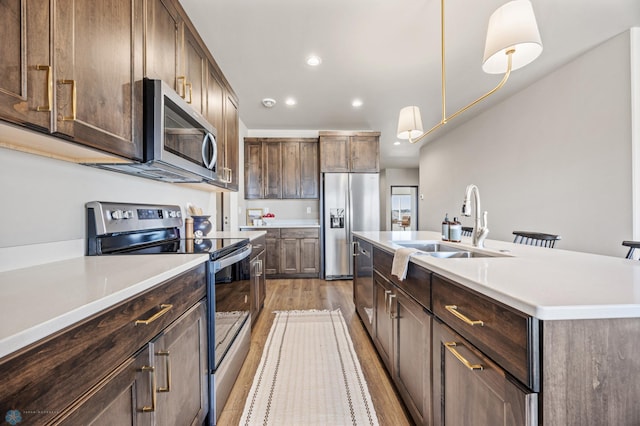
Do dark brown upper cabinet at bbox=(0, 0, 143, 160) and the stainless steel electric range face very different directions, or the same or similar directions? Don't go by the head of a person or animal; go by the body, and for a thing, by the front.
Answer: same or similar directions

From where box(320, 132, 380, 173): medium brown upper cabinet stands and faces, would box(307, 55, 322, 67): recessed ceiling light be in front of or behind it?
in front

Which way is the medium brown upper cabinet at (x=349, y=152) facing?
toward the camera

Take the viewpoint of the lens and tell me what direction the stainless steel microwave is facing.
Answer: facing the viewer and to the right of the viewer

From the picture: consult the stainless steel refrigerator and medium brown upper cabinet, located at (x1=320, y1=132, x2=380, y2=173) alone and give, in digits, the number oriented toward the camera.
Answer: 2

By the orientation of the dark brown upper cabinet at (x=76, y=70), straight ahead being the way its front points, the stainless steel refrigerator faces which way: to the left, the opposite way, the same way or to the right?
to the right

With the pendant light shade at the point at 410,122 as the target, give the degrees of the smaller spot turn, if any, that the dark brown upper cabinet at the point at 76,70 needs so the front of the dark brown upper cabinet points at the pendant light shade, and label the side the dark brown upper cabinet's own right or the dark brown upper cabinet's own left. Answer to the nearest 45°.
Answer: approximately 45° to the dark brown upper cabinet's own left

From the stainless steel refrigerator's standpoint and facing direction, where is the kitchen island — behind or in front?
in front

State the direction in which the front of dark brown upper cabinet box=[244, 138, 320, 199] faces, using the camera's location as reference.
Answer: facing the viewer

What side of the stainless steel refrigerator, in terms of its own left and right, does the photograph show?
front

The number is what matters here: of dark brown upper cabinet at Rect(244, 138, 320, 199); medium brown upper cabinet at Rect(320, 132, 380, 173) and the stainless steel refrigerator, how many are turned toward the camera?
3

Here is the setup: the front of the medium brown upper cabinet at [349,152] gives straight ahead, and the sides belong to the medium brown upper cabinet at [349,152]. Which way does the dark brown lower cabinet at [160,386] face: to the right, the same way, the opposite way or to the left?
to the left

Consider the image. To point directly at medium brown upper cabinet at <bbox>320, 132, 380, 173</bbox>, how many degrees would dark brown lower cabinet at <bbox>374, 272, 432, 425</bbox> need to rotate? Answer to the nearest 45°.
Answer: approximately 135° to its right

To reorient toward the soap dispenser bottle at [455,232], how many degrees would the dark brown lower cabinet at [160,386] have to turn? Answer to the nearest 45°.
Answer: approximately 45° to its left
